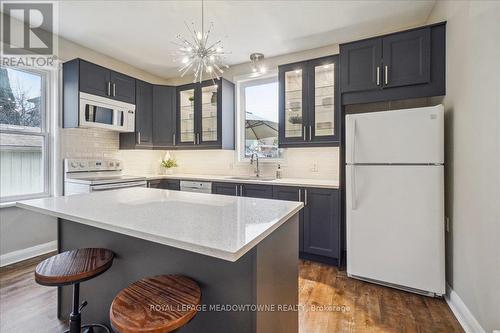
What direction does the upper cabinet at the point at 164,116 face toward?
toward the camera

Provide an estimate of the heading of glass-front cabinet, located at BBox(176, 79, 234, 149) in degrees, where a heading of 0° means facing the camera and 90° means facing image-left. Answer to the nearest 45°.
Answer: approximately 45°

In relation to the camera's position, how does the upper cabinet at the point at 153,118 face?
facing the viewer and to the right of the viewer

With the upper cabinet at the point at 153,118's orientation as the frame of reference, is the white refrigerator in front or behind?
in front

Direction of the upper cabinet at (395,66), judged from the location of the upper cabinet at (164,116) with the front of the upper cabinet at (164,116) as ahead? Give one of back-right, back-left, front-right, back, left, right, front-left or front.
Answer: front-left

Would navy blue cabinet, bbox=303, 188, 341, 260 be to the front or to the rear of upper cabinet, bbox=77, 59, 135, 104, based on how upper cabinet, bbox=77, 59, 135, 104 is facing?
to the front

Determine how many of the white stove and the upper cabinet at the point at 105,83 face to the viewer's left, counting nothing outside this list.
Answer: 0

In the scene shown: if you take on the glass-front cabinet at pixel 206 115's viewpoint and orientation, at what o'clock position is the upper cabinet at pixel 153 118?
The upper cabinet is roughly at 2 o'clock from the glass-front cabinet.
